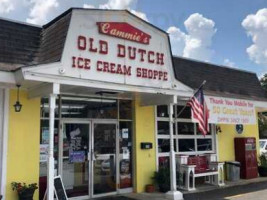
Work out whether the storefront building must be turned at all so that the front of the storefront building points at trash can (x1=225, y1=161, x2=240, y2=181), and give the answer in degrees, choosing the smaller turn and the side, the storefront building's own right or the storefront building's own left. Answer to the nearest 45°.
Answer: approximately 90° to the storefront building's own left

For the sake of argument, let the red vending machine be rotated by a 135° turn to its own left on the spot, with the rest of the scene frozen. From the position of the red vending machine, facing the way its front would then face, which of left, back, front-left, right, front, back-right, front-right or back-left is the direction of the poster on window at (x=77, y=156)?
back-left

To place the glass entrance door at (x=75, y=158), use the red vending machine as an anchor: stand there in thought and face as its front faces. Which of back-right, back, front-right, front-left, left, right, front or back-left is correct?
right

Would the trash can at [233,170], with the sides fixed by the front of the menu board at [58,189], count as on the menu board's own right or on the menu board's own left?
on the menu board's own left

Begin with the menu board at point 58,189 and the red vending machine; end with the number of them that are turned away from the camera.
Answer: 0

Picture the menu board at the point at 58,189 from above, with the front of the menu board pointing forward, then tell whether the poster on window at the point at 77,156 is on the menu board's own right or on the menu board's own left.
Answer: on the menu board's own left

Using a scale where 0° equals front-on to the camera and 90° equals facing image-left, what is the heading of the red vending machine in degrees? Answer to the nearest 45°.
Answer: approximately 315°

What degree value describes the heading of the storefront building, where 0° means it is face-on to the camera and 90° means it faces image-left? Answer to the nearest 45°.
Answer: approximately 315°

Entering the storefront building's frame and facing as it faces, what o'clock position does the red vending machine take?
The red vending machine is roughly at 9 o'clock from the storefront building.

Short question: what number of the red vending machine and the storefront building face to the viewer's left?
0

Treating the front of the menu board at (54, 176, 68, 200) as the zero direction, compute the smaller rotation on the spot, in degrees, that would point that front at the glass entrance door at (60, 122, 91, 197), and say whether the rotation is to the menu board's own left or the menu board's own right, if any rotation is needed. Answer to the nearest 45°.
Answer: approximately 135° to the menu board's own left

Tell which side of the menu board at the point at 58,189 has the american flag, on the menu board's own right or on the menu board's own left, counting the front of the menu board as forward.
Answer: on the menu board's own left

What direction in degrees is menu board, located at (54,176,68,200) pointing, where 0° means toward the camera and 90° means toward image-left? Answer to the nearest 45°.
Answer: approximately 315°
